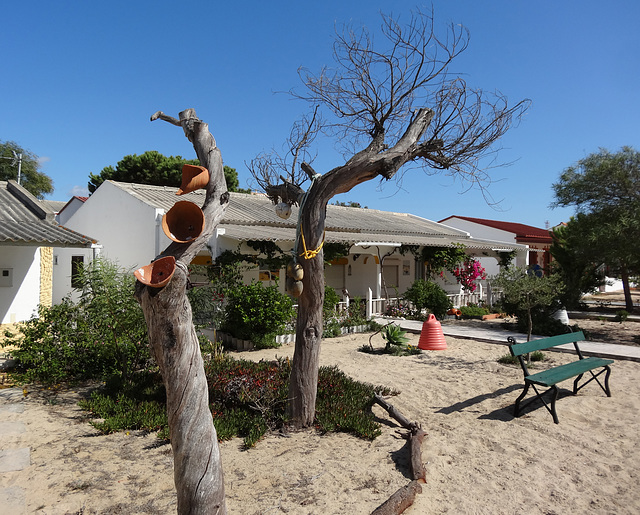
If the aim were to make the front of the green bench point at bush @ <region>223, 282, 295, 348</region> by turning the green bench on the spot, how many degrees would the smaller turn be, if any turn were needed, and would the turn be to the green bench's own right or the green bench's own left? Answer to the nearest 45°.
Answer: approximately 135° to the green bench's own right

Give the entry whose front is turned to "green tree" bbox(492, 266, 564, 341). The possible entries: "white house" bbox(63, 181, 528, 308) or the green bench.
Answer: the white house

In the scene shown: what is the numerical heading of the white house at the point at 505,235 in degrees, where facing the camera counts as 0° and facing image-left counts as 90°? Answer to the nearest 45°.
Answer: approximately 315°

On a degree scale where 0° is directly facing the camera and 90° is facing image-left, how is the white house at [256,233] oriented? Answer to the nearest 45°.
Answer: approximately 315°

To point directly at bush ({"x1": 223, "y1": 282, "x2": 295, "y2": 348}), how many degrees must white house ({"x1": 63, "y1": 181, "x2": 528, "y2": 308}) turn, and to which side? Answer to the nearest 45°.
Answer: approximately 45° to its right

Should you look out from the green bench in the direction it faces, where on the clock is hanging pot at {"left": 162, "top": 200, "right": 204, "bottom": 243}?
The hanging pot is roughly at 2 o'clock from the green bench.

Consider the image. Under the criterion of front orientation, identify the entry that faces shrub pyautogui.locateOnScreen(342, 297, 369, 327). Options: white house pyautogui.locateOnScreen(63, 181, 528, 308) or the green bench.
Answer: the white house

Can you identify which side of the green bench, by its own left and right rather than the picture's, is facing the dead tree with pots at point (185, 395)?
right

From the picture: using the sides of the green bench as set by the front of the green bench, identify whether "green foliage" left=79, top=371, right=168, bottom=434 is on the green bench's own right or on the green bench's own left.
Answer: on the green bench's own right

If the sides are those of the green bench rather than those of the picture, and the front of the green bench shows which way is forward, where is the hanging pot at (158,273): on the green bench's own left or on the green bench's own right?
on the green bench's own right

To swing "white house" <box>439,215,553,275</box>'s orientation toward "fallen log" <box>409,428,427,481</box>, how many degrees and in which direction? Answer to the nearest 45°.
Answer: approximately 45° to its right

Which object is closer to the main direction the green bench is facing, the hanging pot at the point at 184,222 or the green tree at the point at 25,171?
the hanging pot
